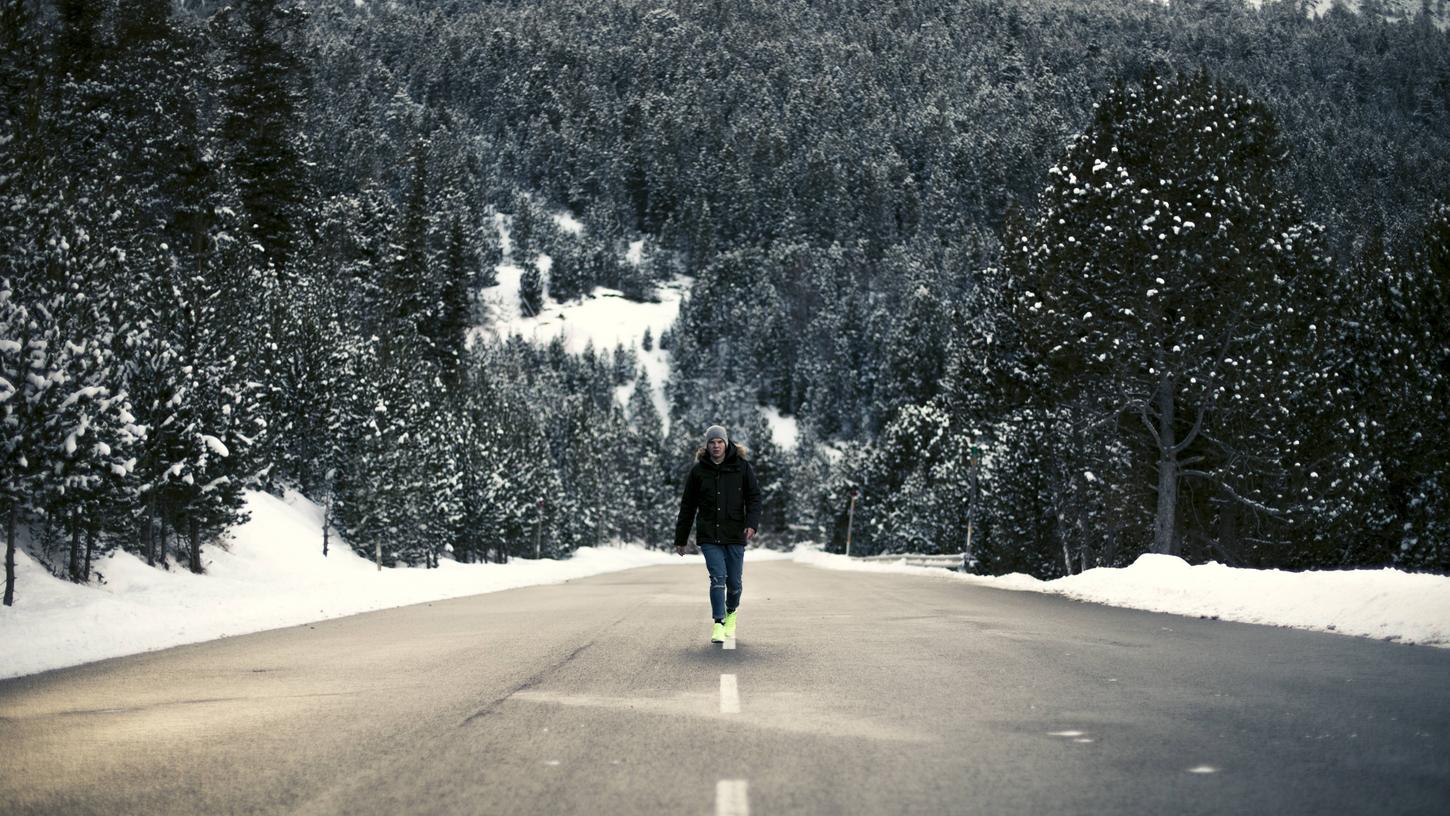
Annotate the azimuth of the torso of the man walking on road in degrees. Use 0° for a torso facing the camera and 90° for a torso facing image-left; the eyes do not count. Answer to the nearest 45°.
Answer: approximately 0°

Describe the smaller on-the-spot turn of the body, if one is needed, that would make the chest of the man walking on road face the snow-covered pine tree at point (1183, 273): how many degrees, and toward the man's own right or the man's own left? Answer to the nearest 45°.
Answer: approximately 135° to the man's own left
